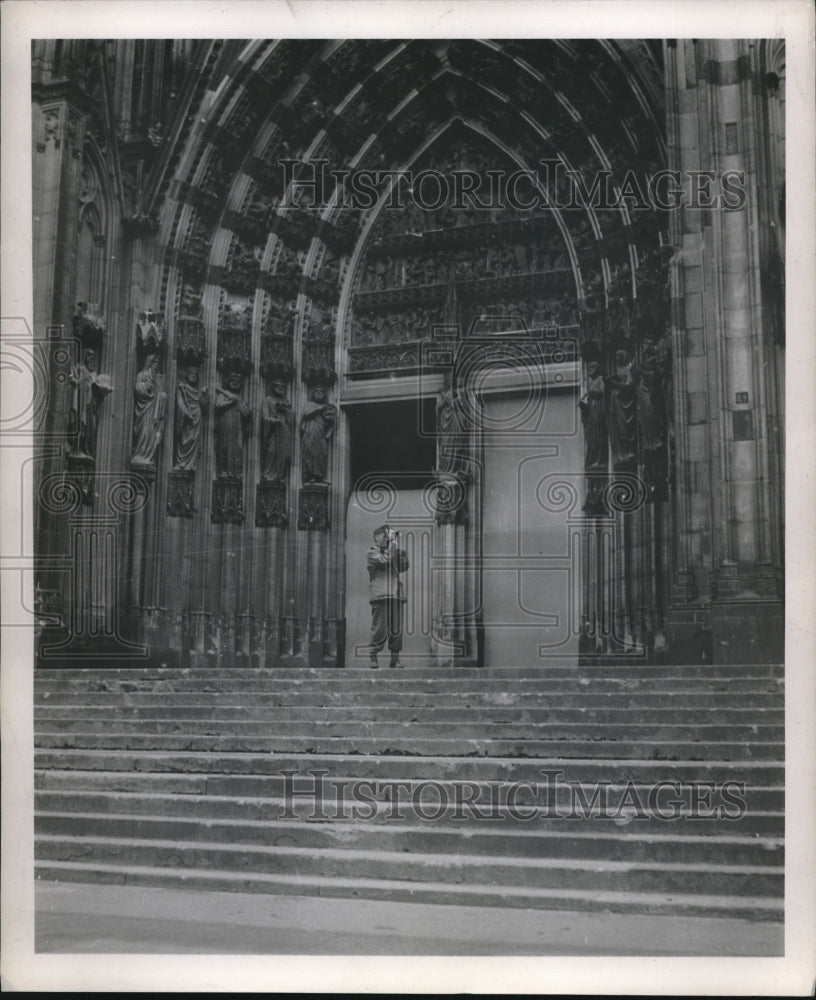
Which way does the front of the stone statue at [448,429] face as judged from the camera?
facing the viewer

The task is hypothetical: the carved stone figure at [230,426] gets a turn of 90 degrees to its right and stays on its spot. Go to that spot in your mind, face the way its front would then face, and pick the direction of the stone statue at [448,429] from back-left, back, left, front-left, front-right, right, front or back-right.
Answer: back-left

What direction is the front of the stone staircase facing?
toward the camera

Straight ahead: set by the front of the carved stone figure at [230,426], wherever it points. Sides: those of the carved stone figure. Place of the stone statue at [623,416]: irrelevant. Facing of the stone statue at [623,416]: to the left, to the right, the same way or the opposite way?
to the right

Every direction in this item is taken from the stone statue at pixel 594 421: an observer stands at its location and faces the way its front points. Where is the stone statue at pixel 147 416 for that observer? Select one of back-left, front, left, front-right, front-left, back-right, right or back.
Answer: front-right

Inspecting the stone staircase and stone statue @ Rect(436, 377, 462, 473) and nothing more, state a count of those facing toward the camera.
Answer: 2

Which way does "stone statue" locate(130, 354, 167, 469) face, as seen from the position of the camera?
facing the viewer and to the right of the viewer

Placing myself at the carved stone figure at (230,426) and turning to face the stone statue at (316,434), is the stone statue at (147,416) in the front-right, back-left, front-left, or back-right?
back-right
